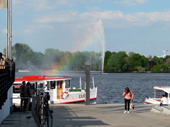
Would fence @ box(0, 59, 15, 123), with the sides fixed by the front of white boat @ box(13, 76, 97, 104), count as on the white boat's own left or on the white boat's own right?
on the white boat's own right

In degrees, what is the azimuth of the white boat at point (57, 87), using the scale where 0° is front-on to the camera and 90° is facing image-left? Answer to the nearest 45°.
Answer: approximately 270°

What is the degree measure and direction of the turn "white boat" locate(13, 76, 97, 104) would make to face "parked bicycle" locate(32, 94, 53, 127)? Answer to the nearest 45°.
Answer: approximately 90° to its right
